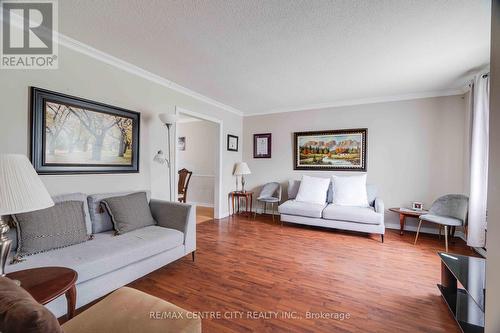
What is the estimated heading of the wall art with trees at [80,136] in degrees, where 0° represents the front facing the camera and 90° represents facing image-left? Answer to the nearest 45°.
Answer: approximately 315°

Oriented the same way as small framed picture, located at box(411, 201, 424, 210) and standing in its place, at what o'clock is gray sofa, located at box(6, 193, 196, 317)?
The gray sofa is roughly at 1 o'clock from the small framed picture.

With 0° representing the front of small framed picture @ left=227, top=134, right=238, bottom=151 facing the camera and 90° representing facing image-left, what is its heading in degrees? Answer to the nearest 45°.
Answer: approximately 315°

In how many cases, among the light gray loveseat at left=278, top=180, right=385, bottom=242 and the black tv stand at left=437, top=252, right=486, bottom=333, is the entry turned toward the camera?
1

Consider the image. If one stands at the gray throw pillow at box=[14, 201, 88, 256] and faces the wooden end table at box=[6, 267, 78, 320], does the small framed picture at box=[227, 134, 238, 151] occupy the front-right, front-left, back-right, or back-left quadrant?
back-left

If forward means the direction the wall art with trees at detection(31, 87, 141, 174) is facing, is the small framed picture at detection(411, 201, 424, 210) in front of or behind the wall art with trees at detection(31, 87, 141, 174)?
in front

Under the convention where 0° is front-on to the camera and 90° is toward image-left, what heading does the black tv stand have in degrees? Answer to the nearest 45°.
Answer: approximately 90°

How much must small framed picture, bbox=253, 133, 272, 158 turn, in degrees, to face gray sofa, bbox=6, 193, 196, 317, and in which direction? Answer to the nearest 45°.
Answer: approximately 45° to its right

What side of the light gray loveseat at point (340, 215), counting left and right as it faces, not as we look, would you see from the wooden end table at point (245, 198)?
right
